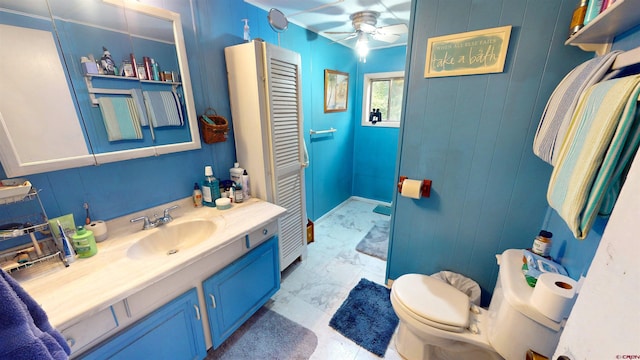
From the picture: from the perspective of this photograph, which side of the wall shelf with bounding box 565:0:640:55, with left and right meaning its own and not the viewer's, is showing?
left

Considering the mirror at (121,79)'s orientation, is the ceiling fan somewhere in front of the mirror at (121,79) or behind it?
in front

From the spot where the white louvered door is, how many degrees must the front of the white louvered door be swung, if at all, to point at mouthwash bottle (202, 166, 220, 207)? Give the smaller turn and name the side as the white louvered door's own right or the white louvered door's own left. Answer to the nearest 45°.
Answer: approximately 90° to the white louvered door's own right

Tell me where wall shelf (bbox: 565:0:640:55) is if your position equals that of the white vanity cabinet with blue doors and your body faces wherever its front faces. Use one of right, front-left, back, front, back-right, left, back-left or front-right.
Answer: front

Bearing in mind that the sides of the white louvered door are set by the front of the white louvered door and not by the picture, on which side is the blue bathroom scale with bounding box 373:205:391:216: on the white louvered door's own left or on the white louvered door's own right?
on the white louvered door's own left

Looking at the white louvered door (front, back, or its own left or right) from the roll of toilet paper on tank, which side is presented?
front

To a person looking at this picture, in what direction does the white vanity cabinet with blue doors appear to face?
facing the viewer and to the right of the viewer

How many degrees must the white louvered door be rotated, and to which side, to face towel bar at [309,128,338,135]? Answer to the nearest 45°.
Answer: approximately 90° to its left

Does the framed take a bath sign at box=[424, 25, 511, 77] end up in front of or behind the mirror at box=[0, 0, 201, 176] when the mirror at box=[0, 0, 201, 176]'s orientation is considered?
in front

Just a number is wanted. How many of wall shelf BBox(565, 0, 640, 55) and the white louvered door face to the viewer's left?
1

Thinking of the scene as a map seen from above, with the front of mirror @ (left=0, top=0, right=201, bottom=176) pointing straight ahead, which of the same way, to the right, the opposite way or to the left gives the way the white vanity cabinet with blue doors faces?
the same way

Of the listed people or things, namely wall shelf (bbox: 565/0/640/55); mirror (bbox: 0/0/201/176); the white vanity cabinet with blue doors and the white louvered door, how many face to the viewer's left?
1

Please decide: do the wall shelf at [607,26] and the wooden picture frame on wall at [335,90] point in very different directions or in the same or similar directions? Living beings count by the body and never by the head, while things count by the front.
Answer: very different directions

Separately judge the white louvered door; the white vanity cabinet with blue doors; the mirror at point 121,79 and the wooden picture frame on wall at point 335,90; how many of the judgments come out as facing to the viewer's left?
0

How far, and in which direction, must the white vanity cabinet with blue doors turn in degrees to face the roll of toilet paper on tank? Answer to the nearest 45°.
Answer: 0° — it already faces it

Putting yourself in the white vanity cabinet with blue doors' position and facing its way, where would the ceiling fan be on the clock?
The ceiling fan is roughly at 10 o'clock from the white vanity cabinet with blue doors.

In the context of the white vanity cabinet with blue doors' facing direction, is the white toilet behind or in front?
in front

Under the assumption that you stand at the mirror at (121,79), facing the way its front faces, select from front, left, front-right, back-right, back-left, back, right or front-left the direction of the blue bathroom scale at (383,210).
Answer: front-left

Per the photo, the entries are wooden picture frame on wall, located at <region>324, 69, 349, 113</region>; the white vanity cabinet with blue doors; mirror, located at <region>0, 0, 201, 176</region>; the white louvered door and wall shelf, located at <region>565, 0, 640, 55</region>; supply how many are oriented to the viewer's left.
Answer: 1

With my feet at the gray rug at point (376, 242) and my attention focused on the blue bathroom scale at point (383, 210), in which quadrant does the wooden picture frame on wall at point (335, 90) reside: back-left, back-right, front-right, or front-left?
front-left

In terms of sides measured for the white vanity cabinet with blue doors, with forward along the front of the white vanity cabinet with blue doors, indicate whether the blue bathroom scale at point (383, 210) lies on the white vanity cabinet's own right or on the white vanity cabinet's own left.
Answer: on the white vanity cabinet's own left

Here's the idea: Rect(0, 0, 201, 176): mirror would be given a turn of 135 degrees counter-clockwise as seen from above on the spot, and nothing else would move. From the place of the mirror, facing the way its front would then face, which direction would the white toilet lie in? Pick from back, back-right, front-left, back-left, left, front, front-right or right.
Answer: back-right
